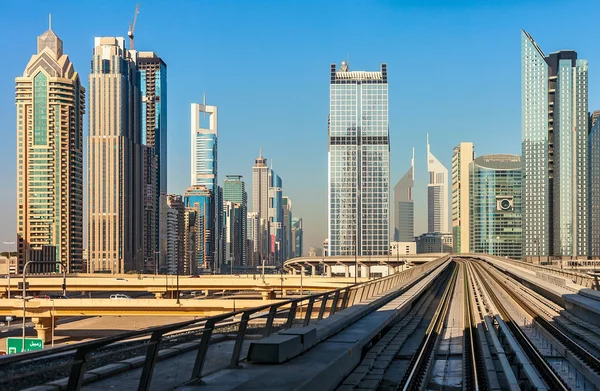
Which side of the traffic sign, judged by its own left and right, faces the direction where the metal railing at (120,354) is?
front

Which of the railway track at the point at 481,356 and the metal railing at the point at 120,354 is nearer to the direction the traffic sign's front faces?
the metal railing

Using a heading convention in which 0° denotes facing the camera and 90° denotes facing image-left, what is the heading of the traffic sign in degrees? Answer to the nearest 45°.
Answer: approximately 0°
